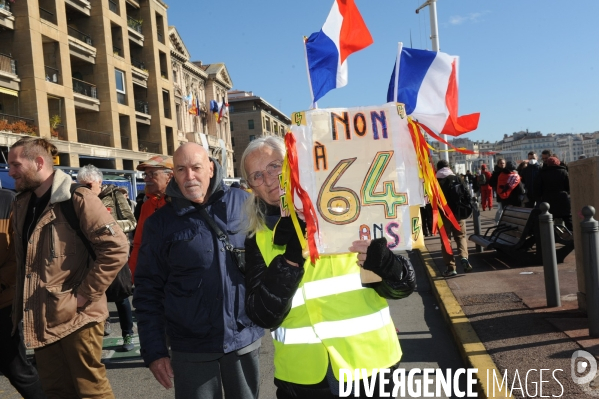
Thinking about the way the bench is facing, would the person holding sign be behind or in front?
in front

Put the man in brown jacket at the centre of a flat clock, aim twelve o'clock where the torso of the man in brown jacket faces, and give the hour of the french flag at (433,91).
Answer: The french flag is roughly at 9 o'clock from the man in brown jacket.

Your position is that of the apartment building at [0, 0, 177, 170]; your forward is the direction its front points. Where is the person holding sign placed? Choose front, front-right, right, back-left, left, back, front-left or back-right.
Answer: front-right

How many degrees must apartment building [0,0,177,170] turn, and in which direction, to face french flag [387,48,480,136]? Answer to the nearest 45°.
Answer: approximately 45° to its right

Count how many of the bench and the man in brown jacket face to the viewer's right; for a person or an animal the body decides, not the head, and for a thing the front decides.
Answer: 0

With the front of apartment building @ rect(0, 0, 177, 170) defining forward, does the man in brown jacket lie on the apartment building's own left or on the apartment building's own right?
on the apartment building's own right

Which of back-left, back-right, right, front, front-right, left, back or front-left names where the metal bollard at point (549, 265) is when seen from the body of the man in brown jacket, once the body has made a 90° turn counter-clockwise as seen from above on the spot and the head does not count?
front-left

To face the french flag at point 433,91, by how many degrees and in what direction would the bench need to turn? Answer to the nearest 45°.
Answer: approximately 45° to its left

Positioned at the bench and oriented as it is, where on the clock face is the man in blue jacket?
The man in blue jacket is roughly at 11 o'clock from the bench.

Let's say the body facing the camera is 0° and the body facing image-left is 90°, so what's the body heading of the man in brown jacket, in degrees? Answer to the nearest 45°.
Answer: approximately 45°

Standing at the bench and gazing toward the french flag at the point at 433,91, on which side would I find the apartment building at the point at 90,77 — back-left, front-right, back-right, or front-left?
back-right

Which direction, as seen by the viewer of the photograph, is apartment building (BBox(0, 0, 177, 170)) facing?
facing the viewer and to the right of the viewer

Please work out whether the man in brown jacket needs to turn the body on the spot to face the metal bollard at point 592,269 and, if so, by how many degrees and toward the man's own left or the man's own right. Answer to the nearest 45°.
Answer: approximately 135° to the man's own left
